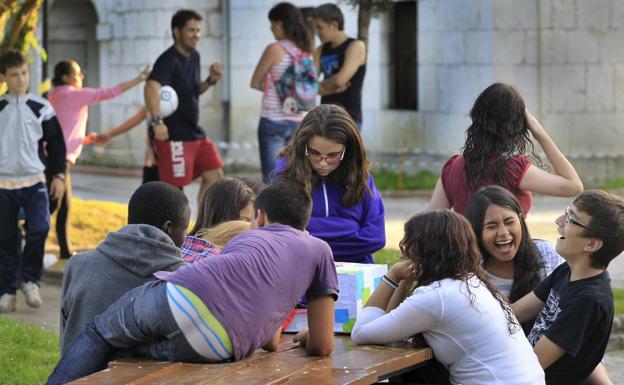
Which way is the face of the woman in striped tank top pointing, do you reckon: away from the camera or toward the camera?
away from the camera

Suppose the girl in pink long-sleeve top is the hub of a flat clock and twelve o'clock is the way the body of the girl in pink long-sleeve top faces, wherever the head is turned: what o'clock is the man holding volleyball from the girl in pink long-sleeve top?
The man holding volleyball is roughly at 1 o'clock from the girl in pink long-sleeve top.

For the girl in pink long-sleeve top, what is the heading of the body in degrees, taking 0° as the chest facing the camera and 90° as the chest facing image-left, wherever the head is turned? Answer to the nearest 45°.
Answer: approximately 270°

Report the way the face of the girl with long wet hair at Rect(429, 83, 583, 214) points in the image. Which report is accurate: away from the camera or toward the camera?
away from the camera

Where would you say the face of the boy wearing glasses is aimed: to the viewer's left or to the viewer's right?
to the viewer's left

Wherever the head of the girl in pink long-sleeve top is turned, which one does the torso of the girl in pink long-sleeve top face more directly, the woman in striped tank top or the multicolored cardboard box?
the woman in striped tank top

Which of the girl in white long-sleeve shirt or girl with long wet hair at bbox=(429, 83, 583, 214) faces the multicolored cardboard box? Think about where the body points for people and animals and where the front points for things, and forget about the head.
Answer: the girl in white long-sleeve shirt

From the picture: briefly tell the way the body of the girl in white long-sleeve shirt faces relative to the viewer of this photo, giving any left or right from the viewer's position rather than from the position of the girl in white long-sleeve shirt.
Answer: facing away from the viewer and to the left of the viewer

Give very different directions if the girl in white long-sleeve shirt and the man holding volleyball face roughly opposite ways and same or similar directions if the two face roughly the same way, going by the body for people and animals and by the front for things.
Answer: very different directions
